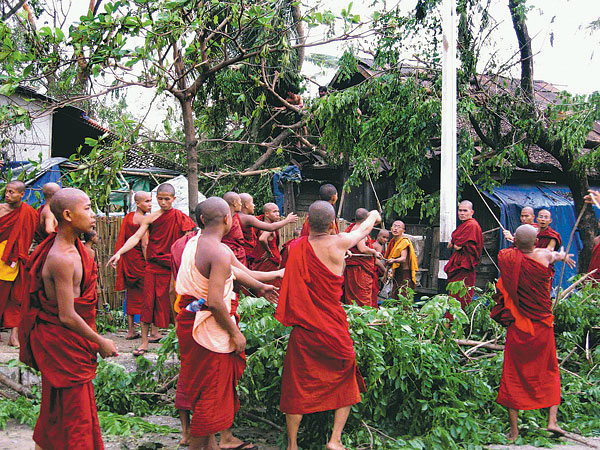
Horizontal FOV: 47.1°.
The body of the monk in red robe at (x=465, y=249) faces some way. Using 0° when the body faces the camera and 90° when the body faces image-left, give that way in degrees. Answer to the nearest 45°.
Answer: approximately 45°

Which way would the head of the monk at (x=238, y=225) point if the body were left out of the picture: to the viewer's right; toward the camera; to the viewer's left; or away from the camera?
to the viewer's right

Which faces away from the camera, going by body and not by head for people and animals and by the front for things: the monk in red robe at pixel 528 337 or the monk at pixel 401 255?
the monk in red robe

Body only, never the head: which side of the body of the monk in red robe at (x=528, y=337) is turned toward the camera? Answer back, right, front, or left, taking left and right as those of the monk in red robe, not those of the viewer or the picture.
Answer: back

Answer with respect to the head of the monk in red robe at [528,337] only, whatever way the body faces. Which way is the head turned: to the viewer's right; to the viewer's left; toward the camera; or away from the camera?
away from the camera

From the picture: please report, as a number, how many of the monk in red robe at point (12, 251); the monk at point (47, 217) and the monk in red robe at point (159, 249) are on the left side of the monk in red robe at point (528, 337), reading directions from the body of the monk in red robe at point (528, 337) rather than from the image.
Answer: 3

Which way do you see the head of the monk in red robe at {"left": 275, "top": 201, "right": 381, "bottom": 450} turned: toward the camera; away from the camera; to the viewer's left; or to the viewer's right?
away from the camera

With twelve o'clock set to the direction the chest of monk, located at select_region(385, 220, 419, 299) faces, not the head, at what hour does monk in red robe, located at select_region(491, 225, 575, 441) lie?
The monk in red robe is roughly at 10 o'clock from the monk.

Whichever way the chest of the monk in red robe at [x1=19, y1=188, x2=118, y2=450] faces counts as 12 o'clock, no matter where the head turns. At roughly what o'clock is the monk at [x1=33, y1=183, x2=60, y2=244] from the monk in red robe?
The monk is roughly at 9 o'clock from the monk in red robe.

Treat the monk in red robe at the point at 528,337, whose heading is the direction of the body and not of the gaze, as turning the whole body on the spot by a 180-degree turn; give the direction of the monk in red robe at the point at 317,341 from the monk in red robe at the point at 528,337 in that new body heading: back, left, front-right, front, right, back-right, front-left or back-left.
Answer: front-right

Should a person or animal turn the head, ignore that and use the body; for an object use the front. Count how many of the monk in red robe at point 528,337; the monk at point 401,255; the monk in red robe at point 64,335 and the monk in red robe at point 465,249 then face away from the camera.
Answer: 1

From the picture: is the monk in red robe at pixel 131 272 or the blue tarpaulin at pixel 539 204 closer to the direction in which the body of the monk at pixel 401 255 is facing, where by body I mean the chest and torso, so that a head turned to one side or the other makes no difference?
the monk in red robe

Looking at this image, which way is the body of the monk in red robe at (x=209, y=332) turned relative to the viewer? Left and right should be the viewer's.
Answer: facing away from the viewer and to the right of the viewer

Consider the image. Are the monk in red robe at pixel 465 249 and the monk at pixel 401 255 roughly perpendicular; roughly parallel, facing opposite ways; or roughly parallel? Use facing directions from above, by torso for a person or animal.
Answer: roughly parallel

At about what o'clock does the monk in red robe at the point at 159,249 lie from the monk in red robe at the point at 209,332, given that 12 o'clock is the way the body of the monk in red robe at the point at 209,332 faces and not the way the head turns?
the monk in red robe at the point at 159,249 is roughly at 10 o'clock from the monk in red robe at the point at 209,332.

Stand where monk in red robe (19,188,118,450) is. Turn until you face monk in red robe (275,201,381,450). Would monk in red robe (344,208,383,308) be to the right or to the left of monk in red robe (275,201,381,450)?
left

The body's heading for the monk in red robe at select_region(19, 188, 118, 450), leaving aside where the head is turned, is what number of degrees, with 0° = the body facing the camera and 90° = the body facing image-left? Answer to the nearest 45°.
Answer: approximately 270°

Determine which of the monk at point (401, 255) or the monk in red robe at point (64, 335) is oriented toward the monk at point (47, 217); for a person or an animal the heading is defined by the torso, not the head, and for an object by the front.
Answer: the monk at point (401, 255)

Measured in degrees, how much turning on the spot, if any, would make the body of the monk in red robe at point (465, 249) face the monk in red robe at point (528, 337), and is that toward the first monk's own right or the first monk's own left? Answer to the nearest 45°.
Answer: approximately 45° to the first monk's own left
